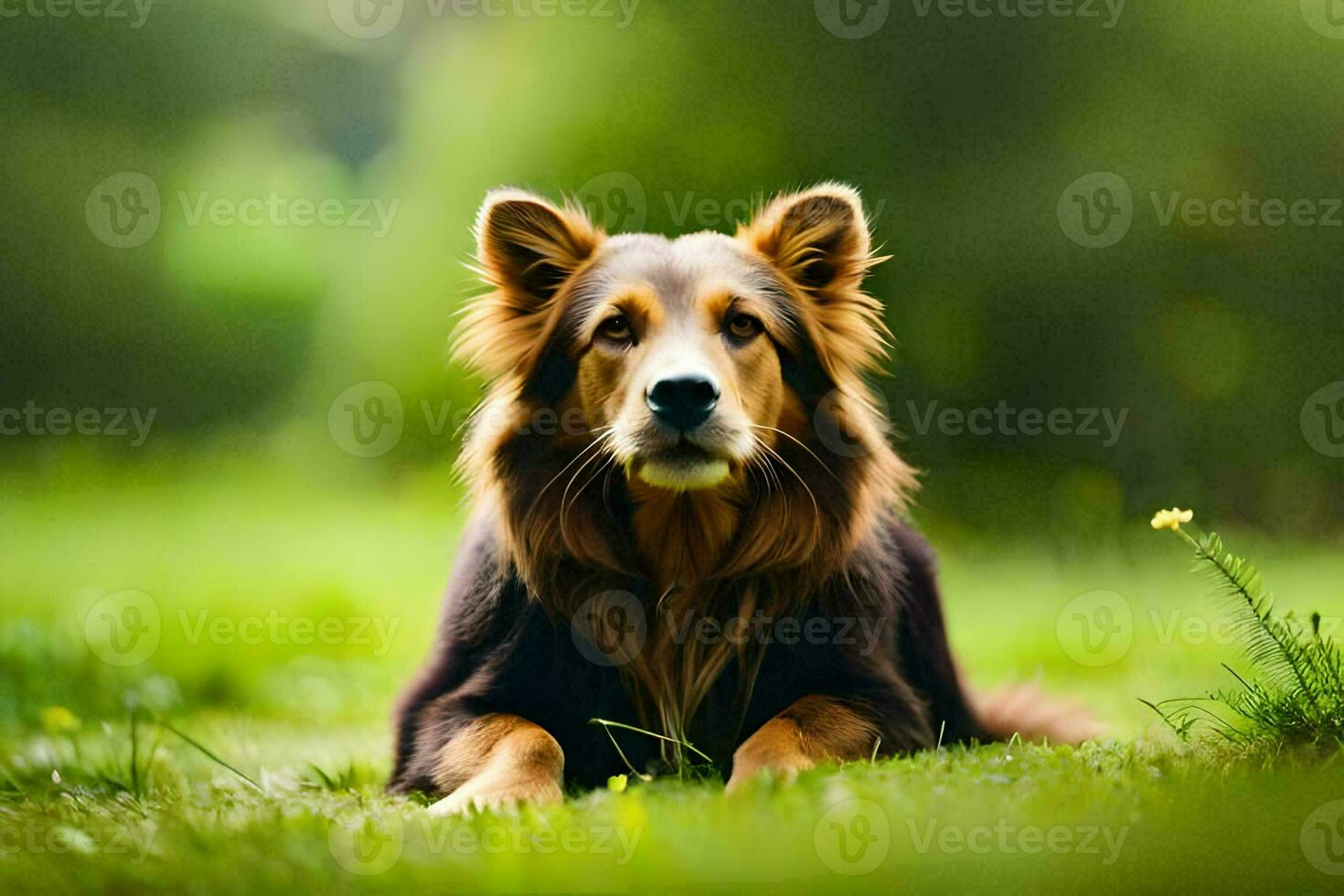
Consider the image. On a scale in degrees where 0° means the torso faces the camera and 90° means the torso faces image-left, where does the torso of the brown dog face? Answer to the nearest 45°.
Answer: approximately 0°

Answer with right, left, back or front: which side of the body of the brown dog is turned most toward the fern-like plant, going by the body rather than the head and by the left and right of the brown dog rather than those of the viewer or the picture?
left

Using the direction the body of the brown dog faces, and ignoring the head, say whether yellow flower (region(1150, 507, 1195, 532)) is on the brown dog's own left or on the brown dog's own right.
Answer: on the brown dog's own left
